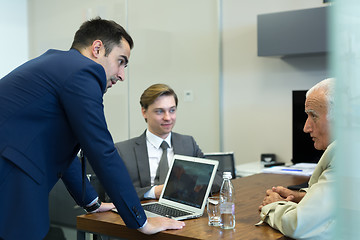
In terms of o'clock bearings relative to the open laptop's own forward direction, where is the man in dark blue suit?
The man in dark blue suit is roughly at 12 o'clock from the open laptop.

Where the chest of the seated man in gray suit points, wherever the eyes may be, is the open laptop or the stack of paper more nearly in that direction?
the open laptop

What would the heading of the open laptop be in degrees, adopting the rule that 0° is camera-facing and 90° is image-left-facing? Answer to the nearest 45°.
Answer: approximately 45°

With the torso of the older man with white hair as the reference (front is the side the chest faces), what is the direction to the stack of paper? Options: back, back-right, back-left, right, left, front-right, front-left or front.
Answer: right

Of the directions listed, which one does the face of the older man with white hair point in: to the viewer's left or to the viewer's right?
to the viewer's left

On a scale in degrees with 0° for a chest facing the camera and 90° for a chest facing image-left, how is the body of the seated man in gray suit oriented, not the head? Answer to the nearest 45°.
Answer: approximately 315°

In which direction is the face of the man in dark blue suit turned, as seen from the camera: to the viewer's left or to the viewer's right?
to the viewer's right

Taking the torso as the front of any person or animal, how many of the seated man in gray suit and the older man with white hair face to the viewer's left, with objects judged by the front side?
1

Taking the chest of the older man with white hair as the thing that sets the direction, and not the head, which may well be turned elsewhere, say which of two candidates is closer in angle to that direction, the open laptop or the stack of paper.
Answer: the open laptop

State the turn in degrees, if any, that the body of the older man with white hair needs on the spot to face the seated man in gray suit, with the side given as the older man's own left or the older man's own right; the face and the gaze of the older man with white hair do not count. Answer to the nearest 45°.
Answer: approximately 45° to the older man's own right

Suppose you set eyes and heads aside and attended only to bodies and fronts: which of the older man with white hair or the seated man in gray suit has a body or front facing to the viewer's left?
the older man with white hair

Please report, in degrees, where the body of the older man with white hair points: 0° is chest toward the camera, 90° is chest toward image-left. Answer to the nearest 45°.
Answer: approximately 90°
